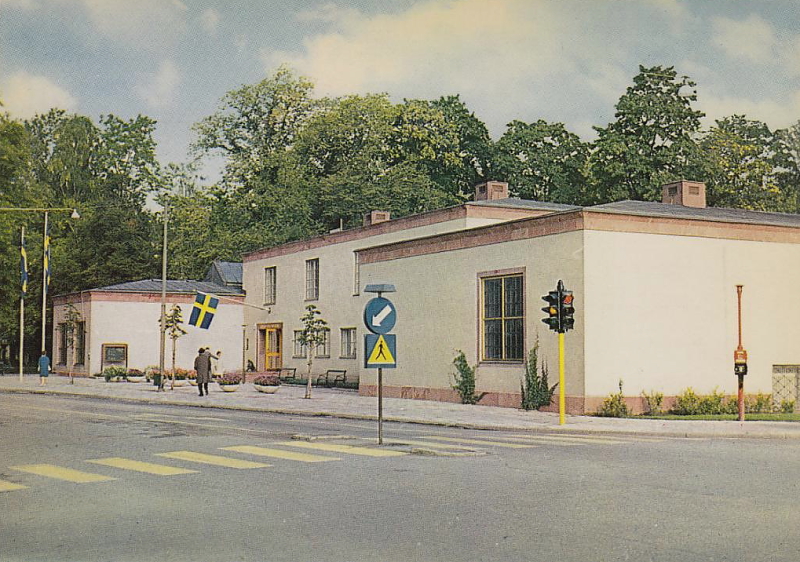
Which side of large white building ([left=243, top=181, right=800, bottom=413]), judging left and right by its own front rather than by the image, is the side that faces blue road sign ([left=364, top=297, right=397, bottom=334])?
front

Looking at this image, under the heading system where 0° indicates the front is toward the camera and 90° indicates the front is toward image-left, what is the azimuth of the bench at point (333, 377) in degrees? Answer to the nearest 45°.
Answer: approximately 45°

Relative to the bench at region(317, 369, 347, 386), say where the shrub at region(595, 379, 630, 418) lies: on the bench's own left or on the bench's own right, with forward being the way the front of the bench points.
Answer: on the bench's own left

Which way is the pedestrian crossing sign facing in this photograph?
toward the camera

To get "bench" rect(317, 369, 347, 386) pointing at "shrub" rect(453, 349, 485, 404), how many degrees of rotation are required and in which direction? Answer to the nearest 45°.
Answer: approximately 45° to its left

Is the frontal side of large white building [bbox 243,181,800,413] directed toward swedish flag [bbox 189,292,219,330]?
no

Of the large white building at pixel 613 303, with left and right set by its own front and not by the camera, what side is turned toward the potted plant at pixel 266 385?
right

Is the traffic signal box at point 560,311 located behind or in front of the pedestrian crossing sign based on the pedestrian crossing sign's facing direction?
behind

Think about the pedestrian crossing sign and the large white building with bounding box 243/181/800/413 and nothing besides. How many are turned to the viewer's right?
0

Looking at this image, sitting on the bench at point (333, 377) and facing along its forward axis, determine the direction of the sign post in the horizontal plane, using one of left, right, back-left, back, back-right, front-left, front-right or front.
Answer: front-left

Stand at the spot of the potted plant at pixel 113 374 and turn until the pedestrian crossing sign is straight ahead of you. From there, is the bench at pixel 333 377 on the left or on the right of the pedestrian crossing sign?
left

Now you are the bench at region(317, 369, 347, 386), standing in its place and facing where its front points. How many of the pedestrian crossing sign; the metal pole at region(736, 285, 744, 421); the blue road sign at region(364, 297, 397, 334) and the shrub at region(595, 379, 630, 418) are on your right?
0

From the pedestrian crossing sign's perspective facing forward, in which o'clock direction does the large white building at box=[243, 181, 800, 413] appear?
The large white building is roughly at 7 o'clock from the pedestrian crossing sign.

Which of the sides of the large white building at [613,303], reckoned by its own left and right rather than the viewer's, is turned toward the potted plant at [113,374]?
right

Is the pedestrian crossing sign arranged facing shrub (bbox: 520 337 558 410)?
no

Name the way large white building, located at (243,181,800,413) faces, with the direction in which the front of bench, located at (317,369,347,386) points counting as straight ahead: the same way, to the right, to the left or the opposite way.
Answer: the same way

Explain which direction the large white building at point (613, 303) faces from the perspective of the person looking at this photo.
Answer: facing the viewer and to the left of the viewer

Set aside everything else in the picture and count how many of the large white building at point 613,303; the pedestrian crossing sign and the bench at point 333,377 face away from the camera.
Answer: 0

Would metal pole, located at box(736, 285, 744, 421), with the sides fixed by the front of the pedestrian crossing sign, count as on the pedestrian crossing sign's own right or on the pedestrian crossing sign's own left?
on the pedestrian crossing sign's own left

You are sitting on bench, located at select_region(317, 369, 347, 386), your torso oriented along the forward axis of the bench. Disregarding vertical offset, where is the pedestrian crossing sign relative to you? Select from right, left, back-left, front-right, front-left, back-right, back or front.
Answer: front-left
